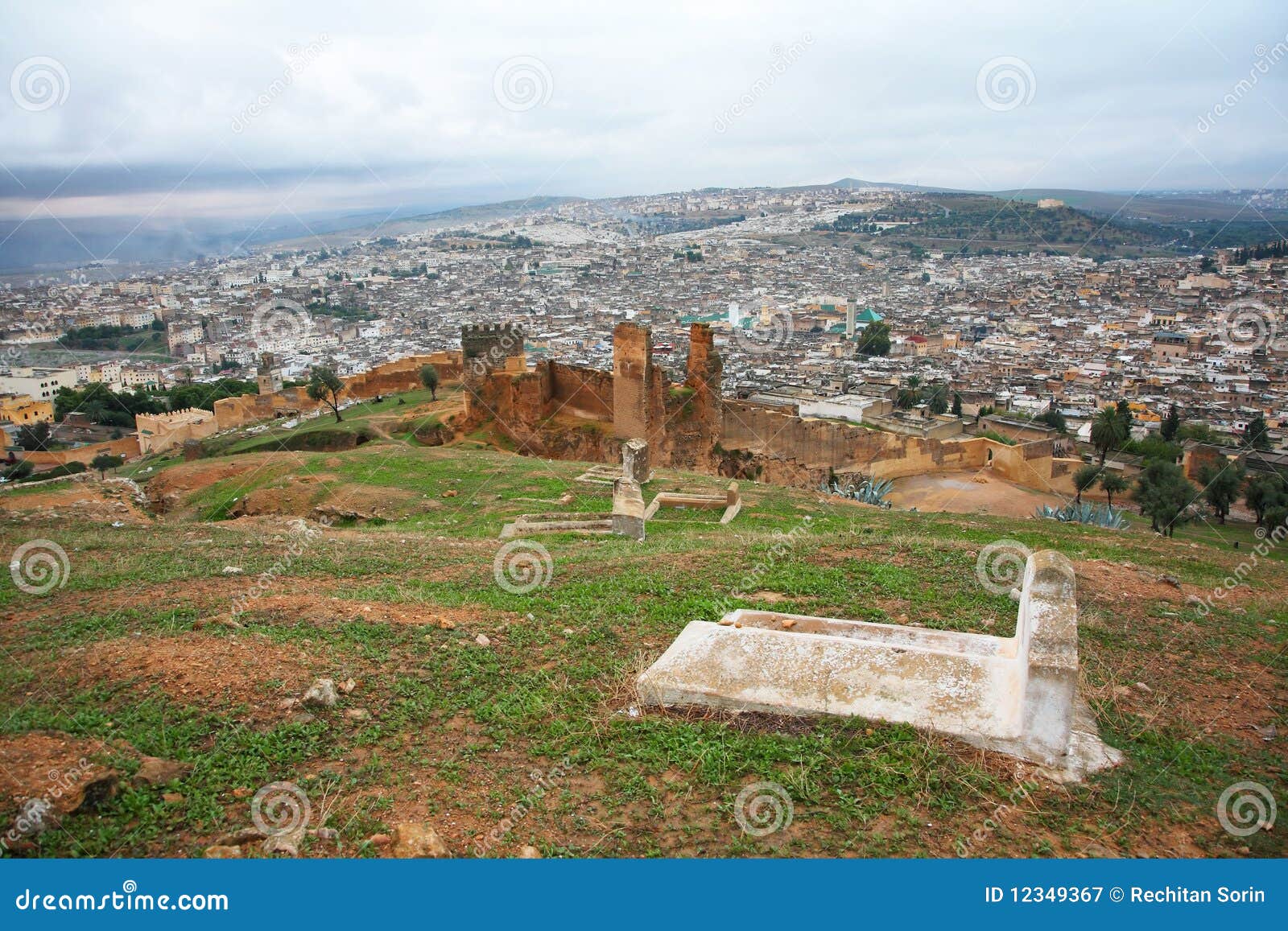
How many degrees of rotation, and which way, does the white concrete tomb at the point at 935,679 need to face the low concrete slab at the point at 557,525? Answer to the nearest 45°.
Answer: approximately 45° to its right

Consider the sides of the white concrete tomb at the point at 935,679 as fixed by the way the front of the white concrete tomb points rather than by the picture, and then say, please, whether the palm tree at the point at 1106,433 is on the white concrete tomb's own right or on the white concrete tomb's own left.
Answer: on the white concrete tomb's own right

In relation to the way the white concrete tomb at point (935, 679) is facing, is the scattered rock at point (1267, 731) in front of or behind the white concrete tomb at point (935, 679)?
behind

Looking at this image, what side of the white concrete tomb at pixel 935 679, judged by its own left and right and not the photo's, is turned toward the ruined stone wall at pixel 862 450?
right

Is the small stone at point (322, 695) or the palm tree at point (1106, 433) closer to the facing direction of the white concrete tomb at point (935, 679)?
the small stone

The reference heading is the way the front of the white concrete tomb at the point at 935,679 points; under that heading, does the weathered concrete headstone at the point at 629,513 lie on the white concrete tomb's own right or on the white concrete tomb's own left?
on the white concrete tomb's own right

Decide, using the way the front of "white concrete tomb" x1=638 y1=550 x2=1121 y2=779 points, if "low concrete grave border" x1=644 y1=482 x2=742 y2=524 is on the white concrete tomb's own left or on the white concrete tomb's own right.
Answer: on the white concrete tomb's own right

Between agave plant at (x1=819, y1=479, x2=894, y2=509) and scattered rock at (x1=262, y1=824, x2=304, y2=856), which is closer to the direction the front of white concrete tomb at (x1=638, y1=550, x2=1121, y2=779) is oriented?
the scattered rock

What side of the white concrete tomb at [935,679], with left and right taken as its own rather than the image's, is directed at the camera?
left

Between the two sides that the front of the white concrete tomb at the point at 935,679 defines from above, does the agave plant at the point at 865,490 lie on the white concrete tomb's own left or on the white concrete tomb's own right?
on the white concrete tomb's own right

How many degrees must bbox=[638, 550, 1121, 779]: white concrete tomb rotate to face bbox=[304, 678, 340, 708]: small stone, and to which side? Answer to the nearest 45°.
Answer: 0° — it already faces it

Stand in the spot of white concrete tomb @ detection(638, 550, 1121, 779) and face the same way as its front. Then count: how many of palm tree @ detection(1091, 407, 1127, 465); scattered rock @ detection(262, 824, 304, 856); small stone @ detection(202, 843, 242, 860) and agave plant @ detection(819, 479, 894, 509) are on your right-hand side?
2

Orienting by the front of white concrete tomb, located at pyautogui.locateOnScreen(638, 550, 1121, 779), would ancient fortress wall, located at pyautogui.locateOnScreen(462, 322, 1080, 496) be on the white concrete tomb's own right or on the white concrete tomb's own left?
on the white concrete tomb's own right

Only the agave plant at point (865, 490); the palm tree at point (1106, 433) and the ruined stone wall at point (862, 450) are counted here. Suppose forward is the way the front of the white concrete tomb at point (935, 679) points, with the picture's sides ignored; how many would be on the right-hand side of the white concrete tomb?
3

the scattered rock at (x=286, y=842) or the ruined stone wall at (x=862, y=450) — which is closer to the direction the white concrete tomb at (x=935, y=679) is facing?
the scattered rock
